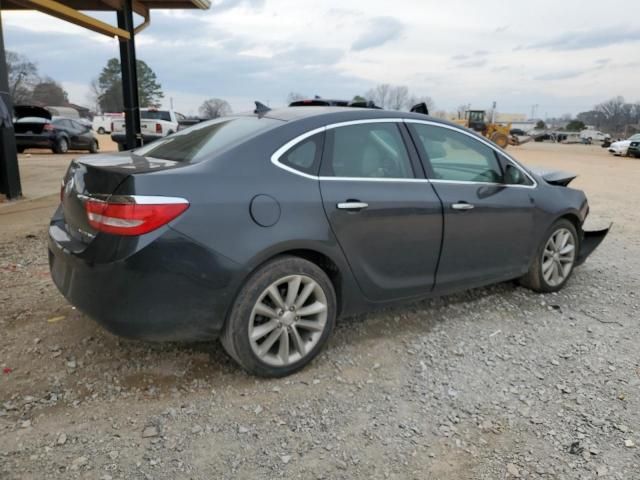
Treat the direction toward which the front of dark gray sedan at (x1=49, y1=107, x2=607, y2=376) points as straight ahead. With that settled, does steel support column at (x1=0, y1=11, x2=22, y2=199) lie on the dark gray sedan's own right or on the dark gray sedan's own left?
on the dark gray sedan's own left

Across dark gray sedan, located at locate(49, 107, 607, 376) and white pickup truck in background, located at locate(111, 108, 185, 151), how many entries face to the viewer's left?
0

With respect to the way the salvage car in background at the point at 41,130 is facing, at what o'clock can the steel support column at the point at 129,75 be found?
The steel support column is roughly at 4 o'clock from the salvage car in background.

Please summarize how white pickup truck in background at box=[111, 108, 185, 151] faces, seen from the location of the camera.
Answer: facing away from the viewer and to the right of the viewer

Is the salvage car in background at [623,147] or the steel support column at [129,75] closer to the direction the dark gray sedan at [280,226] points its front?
the salvage car in background

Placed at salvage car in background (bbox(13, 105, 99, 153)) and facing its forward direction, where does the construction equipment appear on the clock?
The construction equipment is roughly at 1 o'clock from the salvage car in background.

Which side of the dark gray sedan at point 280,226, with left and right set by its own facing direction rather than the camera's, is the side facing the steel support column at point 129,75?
left

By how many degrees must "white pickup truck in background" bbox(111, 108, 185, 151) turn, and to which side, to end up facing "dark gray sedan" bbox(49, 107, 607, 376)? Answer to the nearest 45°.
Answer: approximately 135° to its right

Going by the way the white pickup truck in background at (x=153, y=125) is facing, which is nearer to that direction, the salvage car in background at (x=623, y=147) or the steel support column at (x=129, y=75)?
the salvage car in background

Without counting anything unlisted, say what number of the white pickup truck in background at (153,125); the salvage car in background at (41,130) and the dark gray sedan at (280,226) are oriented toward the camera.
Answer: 0

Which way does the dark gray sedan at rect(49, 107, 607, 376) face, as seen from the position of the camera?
facing away from the viewer and to the right of the viewer

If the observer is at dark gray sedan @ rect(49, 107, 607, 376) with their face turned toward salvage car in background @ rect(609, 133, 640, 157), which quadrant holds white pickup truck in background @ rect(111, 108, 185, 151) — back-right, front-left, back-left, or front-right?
front-left

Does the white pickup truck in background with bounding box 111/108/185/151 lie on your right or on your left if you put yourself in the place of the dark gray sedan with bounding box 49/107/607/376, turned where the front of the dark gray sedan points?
on your left

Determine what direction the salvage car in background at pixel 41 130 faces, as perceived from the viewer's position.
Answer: facing away from the viewer and to the right of the viewer
